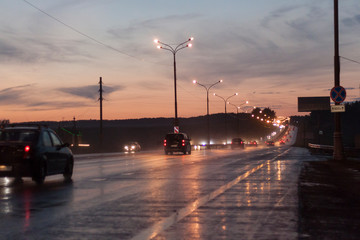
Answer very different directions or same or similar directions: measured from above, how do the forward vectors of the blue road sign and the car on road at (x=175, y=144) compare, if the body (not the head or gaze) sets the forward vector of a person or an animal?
very different directions

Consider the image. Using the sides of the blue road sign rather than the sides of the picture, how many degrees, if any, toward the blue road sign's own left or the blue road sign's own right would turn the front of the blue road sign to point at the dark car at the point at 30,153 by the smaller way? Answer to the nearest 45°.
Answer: approximately 45° to the blue road sign's own right

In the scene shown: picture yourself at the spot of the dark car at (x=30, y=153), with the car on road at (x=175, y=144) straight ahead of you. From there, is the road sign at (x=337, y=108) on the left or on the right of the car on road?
right

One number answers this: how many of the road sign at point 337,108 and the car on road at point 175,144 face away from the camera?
1

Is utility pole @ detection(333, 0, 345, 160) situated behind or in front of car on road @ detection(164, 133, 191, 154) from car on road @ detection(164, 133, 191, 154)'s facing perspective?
behind

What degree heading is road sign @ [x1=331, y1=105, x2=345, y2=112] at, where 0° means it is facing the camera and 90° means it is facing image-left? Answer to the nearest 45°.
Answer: approximately 0°

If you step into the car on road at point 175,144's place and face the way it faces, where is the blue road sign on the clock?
The blue road sign is roughly at 5 o'clock from the car on road.

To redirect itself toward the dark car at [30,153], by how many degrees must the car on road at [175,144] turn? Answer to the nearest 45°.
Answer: approximately 180°

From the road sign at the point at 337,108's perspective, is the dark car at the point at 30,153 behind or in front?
in front

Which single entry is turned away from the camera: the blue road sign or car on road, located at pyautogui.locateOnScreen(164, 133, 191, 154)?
the car on road

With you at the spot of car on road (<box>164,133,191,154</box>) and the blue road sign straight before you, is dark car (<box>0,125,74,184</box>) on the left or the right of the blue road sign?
right

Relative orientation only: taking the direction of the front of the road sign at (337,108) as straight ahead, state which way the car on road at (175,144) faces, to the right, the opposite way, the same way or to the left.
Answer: the opposite way

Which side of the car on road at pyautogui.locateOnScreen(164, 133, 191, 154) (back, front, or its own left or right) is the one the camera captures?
back
